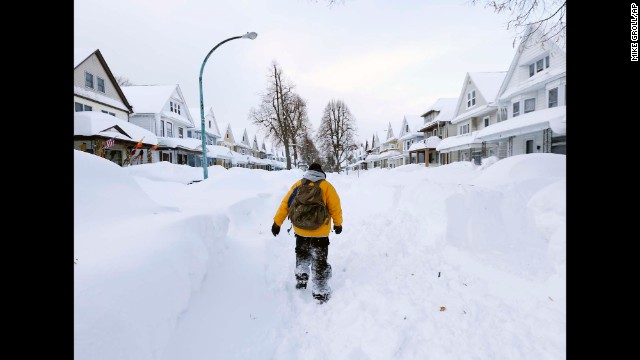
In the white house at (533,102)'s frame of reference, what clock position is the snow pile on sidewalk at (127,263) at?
The snow pile on sidewalk is roughly at 11 o'clock from the white house.

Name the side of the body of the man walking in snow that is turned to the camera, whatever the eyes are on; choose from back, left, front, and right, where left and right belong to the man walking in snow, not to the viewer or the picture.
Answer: back

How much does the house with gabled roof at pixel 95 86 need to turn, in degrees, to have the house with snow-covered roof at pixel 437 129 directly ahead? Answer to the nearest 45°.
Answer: approximately 45° to its left

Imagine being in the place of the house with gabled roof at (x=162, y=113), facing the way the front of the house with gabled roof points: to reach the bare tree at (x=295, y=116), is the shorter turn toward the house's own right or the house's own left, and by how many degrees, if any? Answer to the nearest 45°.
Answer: approximately 45° to the house's own left

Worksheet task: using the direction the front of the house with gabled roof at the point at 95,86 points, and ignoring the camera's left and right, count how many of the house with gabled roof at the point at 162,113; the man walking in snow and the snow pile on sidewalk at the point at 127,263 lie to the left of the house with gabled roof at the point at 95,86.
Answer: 1

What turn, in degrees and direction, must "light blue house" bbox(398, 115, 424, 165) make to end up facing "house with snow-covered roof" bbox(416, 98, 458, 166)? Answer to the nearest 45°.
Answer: approximately 45° to its left

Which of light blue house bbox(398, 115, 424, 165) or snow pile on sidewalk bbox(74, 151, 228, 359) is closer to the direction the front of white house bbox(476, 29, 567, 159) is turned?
the snow pile on sidewalk

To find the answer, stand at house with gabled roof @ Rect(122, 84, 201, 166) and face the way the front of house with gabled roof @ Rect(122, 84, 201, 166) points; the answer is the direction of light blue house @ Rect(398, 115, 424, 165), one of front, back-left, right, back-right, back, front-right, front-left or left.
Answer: front-left

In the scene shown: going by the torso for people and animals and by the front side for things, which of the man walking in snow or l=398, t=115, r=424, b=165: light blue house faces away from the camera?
the man walking in snow

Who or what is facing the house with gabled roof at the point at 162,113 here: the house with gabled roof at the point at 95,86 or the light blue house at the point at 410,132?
the light blue house

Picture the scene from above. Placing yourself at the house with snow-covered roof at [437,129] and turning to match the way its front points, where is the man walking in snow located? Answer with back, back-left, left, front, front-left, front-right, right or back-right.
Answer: front-left

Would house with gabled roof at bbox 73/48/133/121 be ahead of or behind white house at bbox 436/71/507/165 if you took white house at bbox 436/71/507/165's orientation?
ahead
